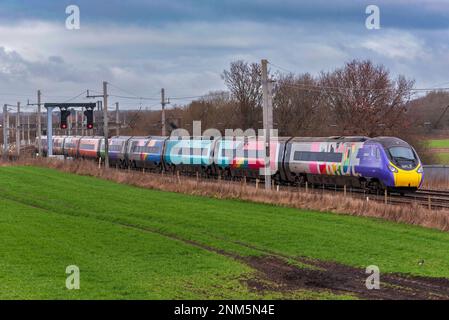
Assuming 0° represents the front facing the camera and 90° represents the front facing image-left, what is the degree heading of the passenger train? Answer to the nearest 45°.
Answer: approximately 315°
